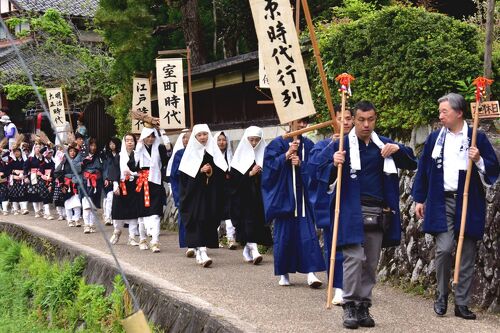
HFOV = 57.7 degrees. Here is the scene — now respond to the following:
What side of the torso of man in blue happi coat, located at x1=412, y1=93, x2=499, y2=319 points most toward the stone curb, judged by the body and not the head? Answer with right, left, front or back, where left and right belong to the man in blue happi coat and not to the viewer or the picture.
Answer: right

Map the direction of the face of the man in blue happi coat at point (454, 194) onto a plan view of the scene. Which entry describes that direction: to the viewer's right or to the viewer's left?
to the viewer's left

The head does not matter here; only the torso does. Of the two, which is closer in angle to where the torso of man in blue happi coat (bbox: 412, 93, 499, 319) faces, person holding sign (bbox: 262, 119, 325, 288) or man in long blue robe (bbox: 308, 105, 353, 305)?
the man in long blue robe

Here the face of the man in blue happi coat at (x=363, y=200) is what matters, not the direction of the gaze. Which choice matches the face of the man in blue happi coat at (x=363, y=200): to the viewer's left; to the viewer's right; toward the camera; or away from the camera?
toward the camera

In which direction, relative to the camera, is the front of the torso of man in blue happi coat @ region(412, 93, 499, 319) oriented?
toward the camera

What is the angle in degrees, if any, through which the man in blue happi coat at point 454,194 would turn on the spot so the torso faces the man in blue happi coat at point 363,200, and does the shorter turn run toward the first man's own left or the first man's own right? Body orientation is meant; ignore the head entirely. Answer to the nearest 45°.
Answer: approximately 45° to the first man's own right

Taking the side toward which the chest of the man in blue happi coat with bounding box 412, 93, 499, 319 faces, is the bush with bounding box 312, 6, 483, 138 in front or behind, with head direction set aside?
behind

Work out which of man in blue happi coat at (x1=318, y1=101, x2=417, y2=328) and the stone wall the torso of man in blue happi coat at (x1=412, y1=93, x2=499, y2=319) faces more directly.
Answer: the man in blue happi coat

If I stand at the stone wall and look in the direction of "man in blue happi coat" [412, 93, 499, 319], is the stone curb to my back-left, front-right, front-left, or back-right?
front-right

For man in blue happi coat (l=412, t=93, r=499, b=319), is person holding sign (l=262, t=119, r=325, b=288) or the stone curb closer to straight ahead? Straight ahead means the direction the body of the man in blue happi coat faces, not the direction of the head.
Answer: the stone curb
